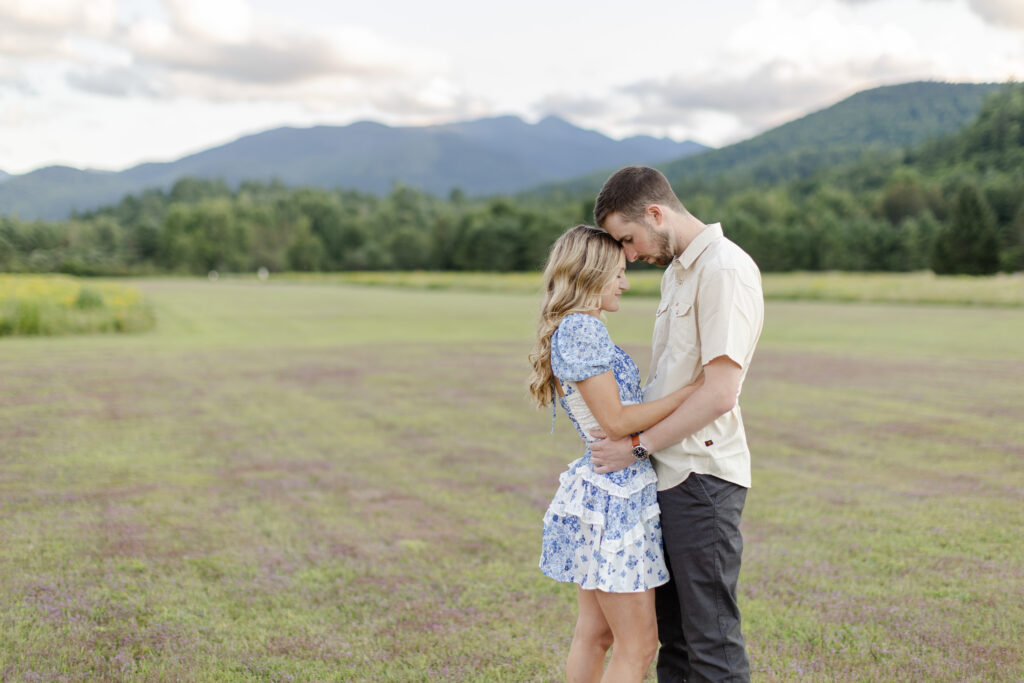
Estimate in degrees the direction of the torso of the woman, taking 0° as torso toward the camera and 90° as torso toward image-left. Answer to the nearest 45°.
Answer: approximately 270°

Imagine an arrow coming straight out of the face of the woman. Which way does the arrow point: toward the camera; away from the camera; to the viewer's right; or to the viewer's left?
to the viewer's right

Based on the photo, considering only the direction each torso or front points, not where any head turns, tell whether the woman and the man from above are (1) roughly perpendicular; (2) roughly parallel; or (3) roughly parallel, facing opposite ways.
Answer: roughly parallel, facing opposite ways

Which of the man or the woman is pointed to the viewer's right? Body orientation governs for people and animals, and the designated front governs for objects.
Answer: the woman

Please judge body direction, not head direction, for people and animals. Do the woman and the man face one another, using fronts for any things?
yes

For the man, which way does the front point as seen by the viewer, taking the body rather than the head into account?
to the viewer's left
